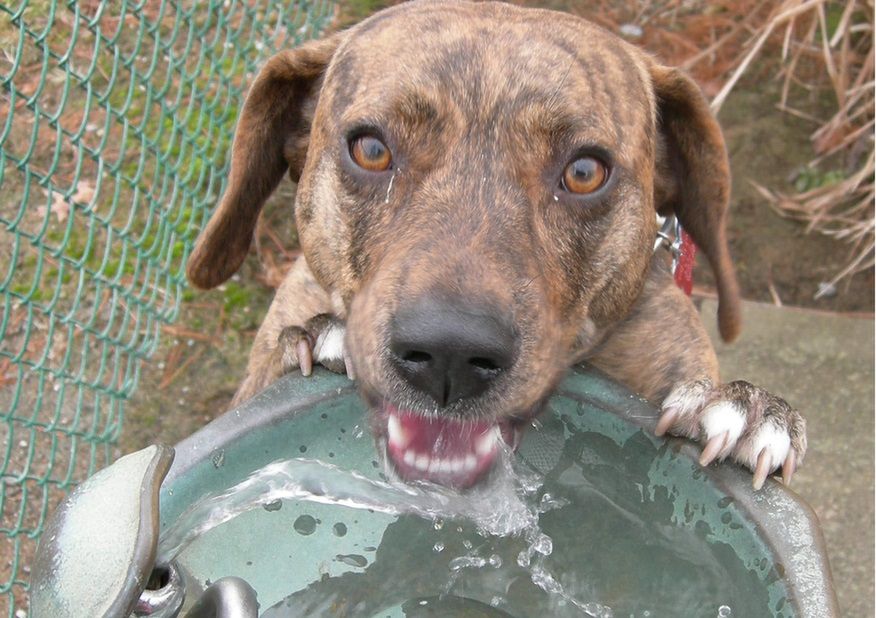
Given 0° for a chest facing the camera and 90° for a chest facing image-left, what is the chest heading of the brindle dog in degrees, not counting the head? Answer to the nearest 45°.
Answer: approximately 0°

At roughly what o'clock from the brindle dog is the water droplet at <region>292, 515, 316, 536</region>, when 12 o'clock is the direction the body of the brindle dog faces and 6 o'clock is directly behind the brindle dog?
The water droplet is roughly at 1 o'clock from the brindle dog.
